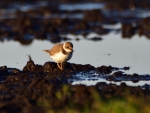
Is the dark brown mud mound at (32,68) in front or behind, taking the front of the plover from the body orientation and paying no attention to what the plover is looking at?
behind

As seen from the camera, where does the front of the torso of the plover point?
to the viewer's right
